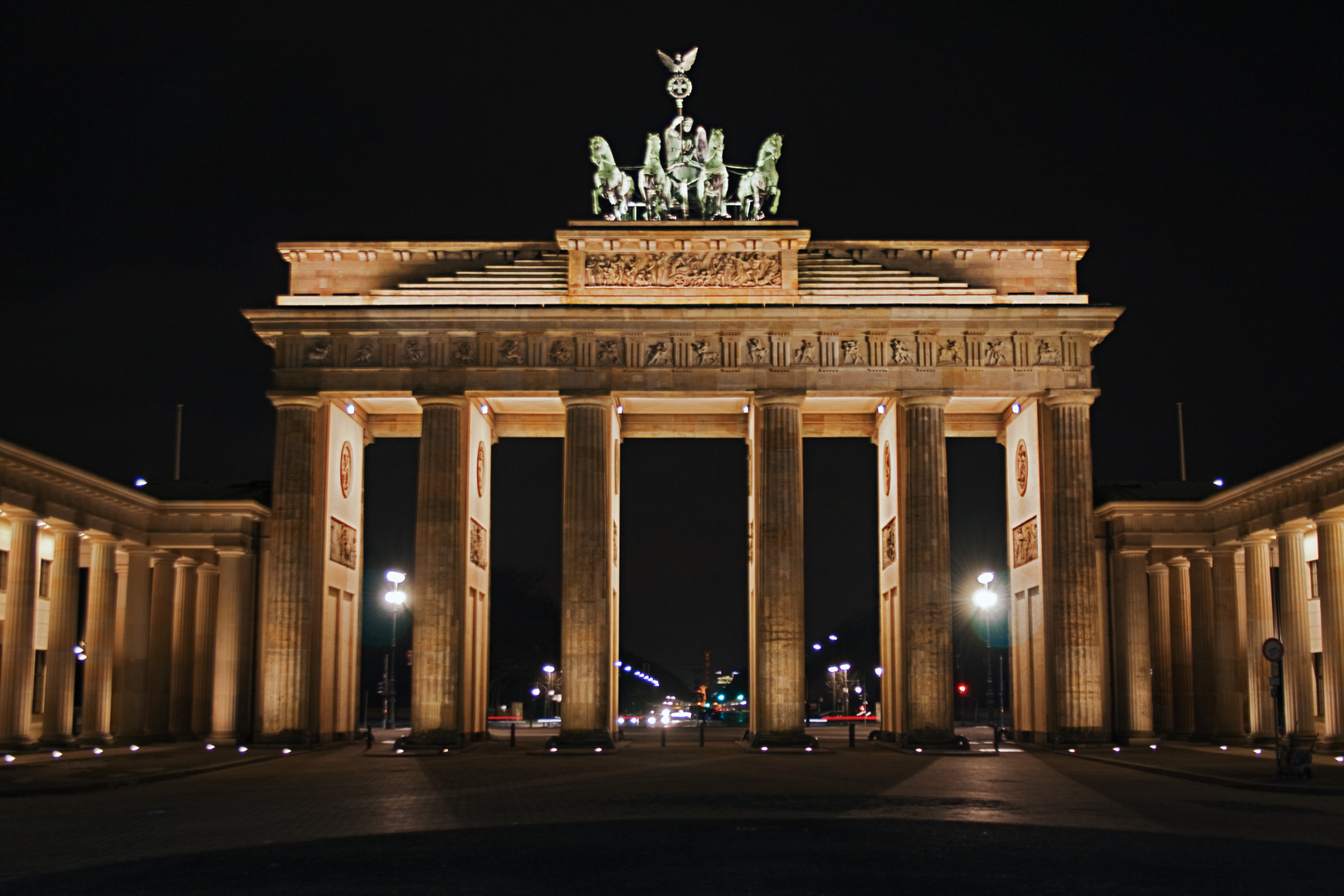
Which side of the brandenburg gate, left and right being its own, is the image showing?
front

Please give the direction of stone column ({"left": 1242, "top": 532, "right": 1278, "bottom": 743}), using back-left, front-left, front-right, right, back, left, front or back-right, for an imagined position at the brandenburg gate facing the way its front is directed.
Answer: left
